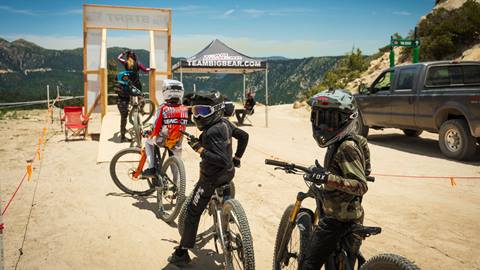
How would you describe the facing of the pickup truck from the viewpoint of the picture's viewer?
facing away from the viewer and to the left of the viewer

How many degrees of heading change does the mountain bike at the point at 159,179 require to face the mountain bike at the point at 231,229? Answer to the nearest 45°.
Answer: approximately 135° to its left

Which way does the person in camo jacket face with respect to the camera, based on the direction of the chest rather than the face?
to the viewer's left

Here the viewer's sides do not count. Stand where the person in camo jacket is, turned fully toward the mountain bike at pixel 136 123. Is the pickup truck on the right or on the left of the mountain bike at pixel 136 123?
right
